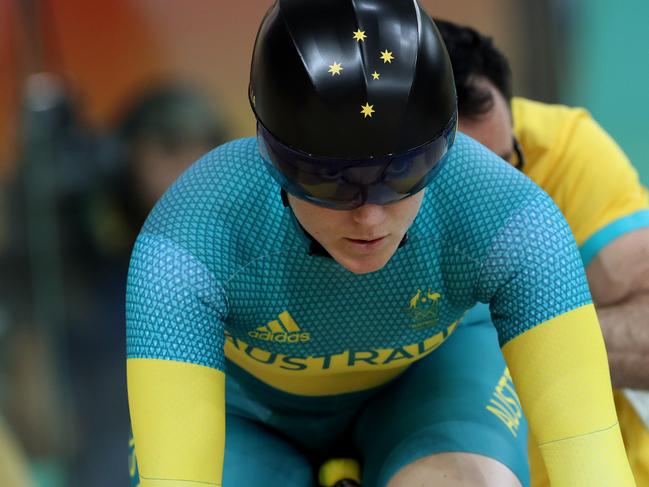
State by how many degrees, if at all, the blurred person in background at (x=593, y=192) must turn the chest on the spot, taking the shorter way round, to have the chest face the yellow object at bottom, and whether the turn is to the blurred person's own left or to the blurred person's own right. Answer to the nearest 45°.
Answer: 0° — they already face it

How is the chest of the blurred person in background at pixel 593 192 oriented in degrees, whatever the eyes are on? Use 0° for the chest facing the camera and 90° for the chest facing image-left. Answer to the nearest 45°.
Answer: approximately 45°

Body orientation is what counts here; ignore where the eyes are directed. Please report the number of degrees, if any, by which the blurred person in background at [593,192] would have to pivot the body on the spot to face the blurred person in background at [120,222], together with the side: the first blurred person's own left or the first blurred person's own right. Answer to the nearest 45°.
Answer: approximately 90° to the first blurred person's own right

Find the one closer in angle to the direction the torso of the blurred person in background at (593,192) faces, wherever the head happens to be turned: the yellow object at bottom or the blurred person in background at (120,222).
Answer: the yellow object at bottom
